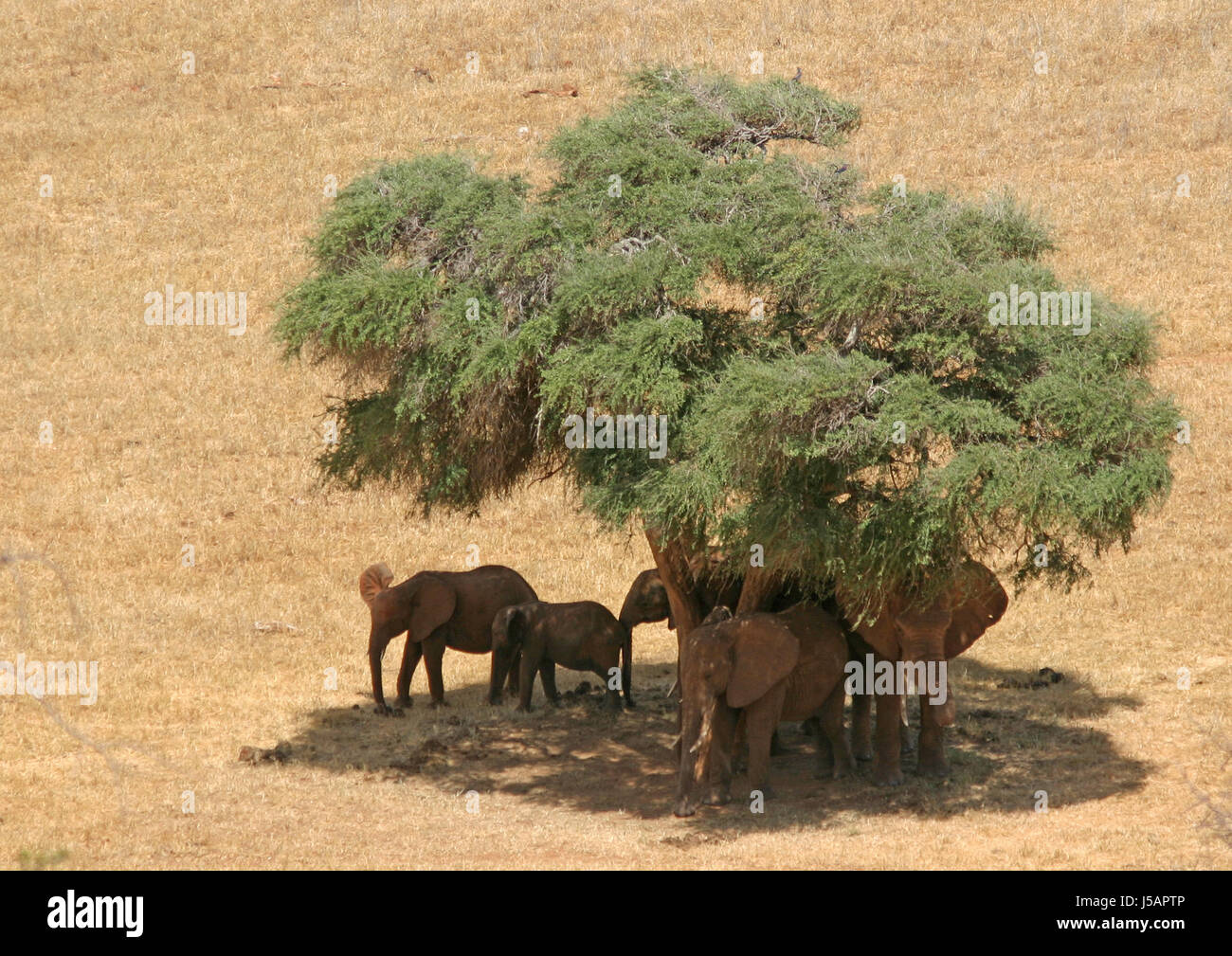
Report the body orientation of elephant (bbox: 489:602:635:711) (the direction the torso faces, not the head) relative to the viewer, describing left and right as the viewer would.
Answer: facing to the left of the viewer

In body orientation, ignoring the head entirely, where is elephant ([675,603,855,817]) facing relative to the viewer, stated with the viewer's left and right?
facing the viewer and to the left of the viewer

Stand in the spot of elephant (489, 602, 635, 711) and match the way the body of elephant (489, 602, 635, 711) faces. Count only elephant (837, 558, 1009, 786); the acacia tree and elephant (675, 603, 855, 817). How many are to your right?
0

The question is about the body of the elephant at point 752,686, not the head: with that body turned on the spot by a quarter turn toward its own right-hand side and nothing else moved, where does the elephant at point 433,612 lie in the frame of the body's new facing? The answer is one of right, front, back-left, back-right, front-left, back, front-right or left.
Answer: front

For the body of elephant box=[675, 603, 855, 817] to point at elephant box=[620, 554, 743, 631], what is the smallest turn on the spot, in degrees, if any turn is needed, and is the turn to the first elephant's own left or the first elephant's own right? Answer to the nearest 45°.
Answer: approximately 135° to the first elephant's own right

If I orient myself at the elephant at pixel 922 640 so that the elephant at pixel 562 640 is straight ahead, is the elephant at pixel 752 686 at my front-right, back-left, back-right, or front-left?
front-left

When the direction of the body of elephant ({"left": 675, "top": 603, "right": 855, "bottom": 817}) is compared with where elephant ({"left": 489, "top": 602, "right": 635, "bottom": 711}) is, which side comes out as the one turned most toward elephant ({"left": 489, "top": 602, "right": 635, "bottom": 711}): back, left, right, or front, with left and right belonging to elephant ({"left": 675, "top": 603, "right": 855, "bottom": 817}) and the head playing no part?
right

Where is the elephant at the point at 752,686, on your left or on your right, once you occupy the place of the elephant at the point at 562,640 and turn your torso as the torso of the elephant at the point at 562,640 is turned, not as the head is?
on your left

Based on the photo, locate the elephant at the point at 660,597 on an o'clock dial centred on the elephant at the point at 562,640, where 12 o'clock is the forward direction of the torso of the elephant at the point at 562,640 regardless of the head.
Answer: the elephant at the point at 660,597 is roughly at 6 o'clock from the elephant at the point at 562,640.

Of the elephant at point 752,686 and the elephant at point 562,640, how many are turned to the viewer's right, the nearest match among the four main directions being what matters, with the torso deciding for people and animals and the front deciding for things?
0
